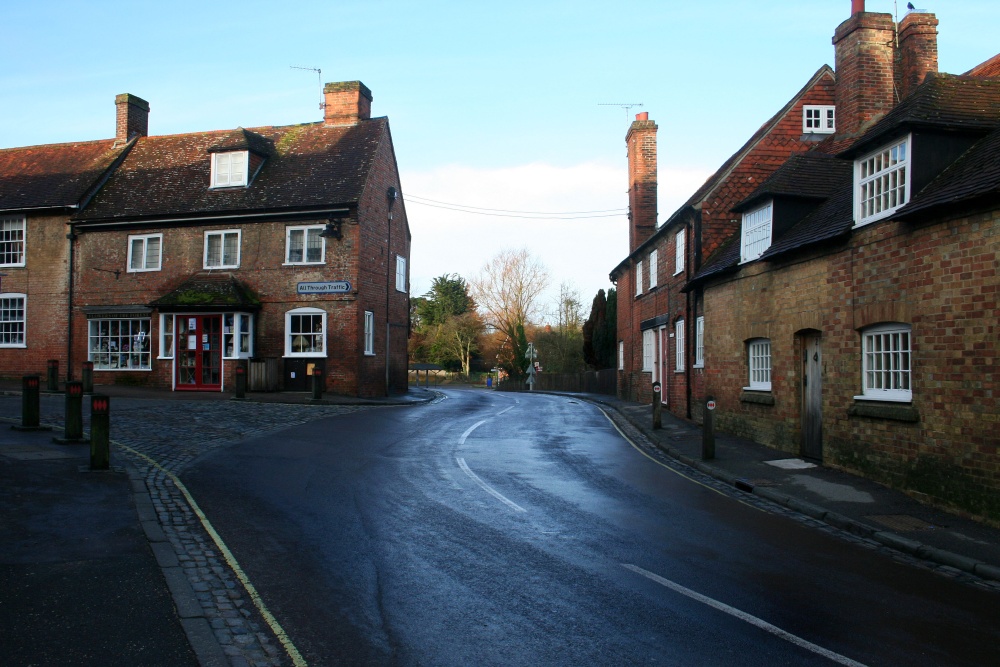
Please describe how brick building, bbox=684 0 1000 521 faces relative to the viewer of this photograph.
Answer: facing the viewer and to the left of the viewer

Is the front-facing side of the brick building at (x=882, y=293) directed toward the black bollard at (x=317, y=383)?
no

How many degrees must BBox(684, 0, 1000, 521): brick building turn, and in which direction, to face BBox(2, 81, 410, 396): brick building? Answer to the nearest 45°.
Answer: approximately 90° to its right

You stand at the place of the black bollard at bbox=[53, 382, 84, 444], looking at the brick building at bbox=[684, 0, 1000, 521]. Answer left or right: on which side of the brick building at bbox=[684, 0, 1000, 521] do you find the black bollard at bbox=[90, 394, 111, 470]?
right

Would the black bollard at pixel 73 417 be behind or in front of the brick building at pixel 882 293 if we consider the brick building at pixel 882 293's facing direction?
in front

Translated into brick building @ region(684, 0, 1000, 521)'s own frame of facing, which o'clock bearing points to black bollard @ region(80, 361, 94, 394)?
The black bollard is roughly at 2 o'clock from the brick building.

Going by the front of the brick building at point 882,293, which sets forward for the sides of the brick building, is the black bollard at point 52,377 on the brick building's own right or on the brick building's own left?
on the brick building's own right

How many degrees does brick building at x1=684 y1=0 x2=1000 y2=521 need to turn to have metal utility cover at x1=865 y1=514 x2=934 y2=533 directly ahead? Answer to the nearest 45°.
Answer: approximately 45° to its left
